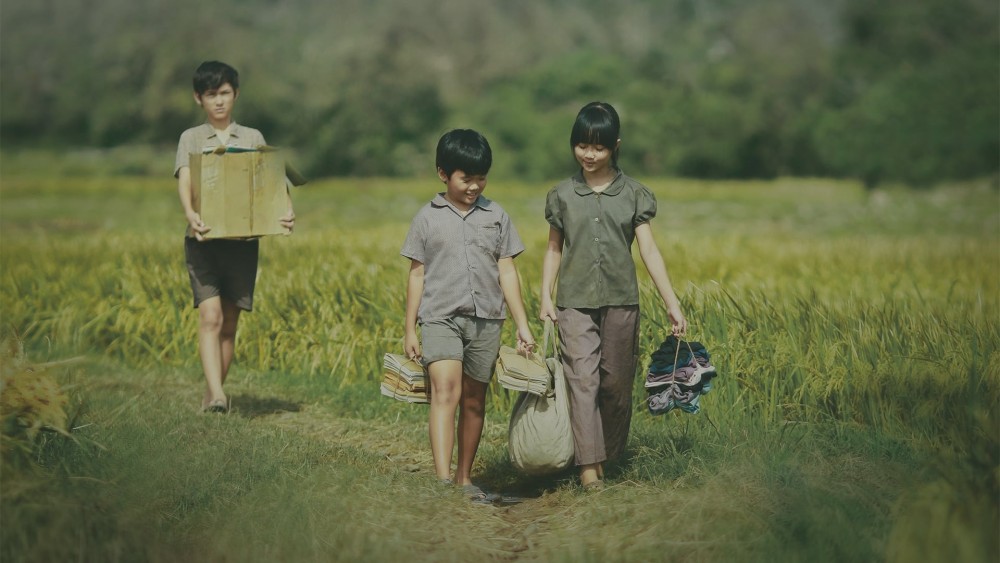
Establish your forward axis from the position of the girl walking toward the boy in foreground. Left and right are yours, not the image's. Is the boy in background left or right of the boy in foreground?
right

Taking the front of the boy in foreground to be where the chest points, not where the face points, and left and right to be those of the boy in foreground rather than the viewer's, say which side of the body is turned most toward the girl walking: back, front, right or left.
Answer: left

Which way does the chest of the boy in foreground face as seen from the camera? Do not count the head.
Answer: toward the camera

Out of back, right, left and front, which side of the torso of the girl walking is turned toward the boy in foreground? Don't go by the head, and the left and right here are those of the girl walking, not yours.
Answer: right

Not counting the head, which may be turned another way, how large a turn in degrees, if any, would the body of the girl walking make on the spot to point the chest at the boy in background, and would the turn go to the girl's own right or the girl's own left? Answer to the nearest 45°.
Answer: approximately 135° to the girl's own right

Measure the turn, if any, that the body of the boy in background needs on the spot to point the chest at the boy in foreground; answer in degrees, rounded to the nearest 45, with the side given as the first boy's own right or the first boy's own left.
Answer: approximately 45° to the first boy's own left

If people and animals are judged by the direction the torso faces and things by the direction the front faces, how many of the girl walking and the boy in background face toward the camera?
2

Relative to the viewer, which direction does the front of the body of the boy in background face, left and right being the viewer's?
facing the viewer

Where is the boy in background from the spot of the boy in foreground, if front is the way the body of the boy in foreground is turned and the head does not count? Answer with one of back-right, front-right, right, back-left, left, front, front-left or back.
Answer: back-right

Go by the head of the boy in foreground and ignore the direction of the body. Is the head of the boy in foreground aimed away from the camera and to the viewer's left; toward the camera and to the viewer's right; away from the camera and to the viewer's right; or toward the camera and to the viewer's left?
toward the camera and to the viewer's right

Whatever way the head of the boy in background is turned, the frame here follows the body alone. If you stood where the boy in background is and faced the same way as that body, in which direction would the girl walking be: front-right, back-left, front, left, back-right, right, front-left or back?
front-left

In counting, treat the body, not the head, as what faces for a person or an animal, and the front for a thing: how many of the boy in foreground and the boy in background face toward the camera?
2
